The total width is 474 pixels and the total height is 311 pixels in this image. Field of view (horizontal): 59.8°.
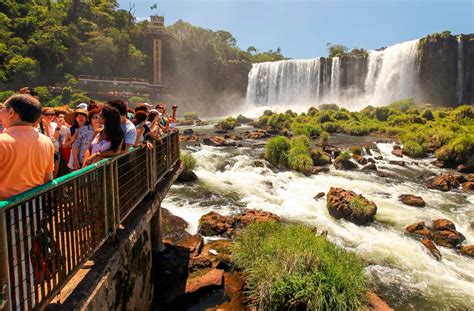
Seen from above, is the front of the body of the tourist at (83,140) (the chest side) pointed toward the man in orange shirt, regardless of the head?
no

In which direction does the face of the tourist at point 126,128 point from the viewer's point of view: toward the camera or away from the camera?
away from the camera
